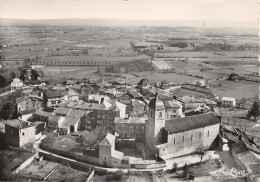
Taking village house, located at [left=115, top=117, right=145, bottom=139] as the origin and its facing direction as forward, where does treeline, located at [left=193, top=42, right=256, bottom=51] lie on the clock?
The treeline is roughly at 7 o'clock from the village house.

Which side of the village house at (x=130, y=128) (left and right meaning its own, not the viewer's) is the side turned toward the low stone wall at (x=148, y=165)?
front

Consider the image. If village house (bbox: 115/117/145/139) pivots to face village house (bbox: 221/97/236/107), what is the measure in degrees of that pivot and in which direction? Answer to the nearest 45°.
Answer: approximately 135° to its left

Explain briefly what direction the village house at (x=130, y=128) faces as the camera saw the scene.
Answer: facing the viewer

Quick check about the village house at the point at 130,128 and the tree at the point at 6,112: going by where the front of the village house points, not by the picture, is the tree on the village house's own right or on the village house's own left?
on the village house's own right

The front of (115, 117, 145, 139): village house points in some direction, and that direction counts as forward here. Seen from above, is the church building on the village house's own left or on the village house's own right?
on the village house's own left

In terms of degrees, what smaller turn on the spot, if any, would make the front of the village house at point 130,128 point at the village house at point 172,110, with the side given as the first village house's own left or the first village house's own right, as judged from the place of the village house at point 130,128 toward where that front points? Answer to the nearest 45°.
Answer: approximately 135° to the first village house's own left

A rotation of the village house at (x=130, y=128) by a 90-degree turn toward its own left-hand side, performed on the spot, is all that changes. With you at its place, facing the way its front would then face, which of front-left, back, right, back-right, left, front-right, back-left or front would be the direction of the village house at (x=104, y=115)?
back-left

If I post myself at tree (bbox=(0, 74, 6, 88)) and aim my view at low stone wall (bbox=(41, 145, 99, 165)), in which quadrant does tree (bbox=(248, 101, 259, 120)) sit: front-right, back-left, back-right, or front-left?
front-left

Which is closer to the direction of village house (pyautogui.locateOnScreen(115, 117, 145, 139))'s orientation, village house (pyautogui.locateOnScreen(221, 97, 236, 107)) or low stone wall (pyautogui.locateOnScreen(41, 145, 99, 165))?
the low stone wall

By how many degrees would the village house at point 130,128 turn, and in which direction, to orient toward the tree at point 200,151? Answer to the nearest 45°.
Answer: approximately 90° to its left
